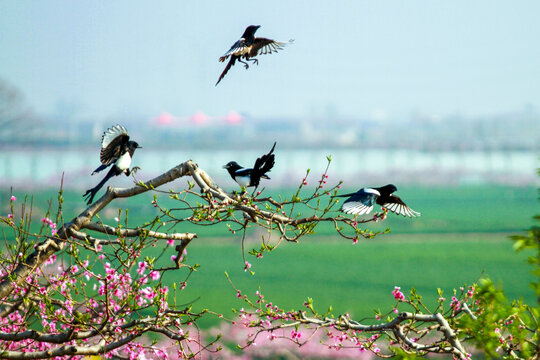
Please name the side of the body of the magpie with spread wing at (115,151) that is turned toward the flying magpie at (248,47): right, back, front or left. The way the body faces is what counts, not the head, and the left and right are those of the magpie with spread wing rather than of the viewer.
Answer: front

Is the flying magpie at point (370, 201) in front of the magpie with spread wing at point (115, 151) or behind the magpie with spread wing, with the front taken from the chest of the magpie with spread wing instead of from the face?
in front

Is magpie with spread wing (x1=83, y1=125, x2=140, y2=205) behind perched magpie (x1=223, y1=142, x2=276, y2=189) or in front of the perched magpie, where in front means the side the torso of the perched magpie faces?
in front

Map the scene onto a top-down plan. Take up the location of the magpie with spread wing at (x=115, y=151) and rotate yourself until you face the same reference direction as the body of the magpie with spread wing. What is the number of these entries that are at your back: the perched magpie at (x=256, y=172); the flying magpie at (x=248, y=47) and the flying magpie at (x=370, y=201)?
0

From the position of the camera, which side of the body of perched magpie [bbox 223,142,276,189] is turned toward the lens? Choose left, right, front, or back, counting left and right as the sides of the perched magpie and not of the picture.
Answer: left

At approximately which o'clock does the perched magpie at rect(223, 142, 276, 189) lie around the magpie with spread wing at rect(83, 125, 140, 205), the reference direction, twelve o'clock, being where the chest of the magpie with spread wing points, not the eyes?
The perched magpie is roughly at 1 o'clock from the magpie with spread wing.

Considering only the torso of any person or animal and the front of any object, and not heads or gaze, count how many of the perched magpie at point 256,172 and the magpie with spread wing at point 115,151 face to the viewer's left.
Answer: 1

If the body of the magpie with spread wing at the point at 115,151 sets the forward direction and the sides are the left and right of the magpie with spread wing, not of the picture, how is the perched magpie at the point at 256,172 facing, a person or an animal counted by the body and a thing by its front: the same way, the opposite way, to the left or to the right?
the opposite way

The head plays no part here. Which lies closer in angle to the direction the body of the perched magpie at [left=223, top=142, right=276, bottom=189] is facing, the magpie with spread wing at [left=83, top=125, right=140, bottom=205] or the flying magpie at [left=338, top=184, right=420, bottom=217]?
the magpie with spread wing

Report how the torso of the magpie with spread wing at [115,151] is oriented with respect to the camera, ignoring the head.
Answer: to the viewer's right

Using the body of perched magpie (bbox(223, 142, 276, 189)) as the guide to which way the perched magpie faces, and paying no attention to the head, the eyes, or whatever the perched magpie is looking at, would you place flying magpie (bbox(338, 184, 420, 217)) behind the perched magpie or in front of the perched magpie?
behind
